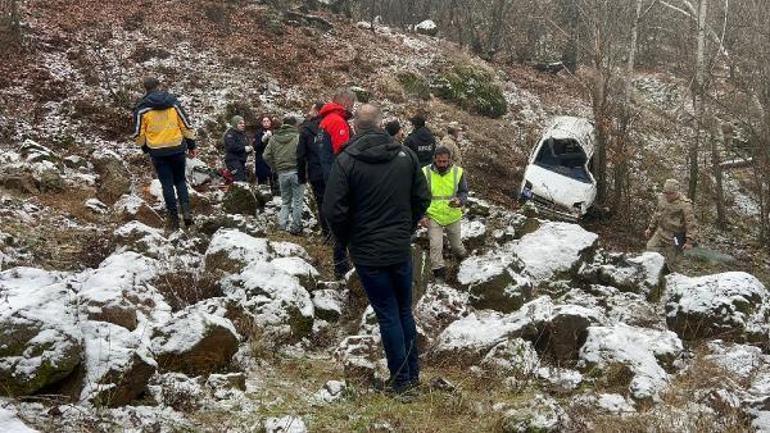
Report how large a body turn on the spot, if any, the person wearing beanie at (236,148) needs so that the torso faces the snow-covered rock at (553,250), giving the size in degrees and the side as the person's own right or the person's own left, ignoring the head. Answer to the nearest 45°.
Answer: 0° — they already face it

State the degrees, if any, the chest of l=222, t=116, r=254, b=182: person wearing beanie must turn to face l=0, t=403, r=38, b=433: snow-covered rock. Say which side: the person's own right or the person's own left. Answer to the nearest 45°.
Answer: approximately 45° to the person's own right

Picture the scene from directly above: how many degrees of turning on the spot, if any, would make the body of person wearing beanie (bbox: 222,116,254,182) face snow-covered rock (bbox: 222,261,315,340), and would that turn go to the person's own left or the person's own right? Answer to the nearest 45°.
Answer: approximately 45° to the person's own right

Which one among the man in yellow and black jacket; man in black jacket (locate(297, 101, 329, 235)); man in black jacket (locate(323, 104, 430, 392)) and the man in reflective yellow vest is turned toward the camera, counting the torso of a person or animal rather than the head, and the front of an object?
the man in reflective yellow vest

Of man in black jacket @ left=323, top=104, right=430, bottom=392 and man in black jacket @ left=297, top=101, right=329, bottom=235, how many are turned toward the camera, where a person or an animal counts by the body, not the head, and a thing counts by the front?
0

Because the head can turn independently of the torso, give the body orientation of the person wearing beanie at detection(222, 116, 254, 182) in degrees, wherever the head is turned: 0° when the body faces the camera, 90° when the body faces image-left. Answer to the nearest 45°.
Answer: approximately 315°

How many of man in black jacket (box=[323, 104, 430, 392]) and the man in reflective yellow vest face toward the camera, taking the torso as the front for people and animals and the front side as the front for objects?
1

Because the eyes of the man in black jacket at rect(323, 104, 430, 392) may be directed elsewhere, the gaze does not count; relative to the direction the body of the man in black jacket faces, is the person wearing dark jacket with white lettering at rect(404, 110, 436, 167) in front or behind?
in front

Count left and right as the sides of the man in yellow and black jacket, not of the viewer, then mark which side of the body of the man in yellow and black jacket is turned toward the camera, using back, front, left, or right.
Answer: back

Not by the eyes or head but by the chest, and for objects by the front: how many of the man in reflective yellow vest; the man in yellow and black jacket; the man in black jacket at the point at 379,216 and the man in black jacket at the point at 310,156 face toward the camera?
1

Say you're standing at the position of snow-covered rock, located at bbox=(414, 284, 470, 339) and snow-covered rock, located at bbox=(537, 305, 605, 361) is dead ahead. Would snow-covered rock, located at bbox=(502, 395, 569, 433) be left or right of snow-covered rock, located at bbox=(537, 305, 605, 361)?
right

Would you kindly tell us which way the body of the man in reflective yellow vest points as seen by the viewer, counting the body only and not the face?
toward the camera

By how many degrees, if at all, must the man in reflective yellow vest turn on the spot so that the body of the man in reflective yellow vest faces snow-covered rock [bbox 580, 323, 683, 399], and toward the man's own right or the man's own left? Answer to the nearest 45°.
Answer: approximately 45° to the man's own left

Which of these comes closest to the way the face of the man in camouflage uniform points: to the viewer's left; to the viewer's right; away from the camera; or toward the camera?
toward the camera
